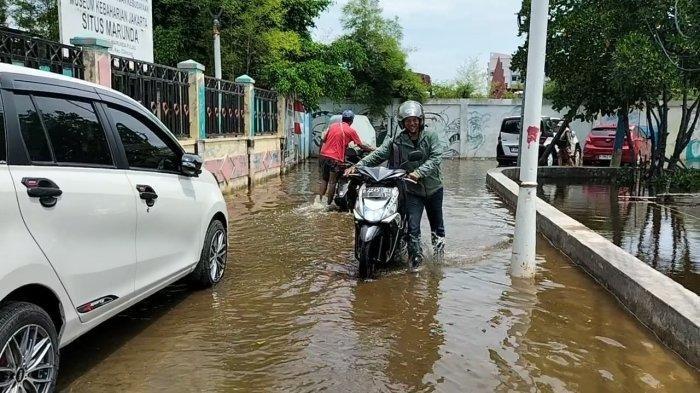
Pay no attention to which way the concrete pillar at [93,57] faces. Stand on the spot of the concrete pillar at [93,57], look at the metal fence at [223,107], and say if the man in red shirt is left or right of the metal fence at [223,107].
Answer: right

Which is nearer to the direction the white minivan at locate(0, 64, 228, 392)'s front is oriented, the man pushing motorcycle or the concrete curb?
the man pushing motorcycle

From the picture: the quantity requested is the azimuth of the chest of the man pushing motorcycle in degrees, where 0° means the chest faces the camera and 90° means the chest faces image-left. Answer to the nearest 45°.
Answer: approximately 0°

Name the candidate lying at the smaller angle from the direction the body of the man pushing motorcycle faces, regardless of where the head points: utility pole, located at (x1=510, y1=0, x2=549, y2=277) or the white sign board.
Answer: the utility pole

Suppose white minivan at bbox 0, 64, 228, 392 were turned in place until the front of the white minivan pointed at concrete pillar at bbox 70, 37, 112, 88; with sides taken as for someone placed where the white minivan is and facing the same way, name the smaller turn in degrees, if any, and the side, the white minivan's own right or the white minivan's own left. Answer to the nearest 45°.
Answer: approximately 45° to the white minivan's own left

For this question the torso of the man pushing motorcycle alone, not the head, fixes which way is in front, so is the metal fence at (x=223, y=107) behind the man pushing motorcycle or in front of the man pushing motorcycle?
behind

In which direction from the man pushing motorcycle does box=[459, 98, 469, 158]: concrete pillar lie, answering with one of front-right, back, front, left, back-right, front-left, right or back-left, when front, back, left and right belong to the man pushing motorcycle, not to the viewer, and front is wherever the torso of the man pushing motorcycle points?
back

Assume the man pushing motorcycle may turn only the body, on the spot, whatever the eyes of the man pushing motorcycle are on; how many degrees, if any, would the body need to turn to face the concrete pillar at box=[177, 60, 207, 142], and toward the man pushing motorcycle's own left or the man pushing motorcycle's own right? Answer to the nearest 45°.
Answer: approximately 135° to the man pushing motorcycle's own right

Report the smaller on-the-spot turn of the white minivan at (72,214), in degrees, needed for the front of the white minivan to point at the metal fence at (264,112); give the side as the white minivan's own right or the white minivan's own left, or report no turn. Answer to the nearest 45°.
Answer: approximately 45° to the white minivan's own left

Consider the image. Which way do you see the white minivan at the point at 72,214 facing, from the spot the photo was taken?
facing away from the viewer and to the right of the viewer

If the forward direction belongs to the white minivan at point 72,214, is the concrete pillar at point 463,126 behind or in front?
in front

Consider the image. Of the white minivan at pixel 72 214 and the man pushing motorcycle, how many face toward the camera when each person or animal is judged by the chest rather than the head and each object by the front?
1

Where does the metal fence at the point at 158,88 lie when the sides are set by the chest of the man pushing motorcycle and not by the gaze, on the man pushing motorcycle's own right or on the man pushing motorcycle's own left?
on the man pushing motorcycle's own right

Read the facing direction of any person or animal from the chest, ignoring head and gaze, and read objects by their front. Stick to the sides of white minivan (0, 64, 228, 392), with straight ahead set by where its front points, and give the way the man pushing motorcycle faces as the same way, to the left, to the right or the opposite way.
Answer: the opposite way
